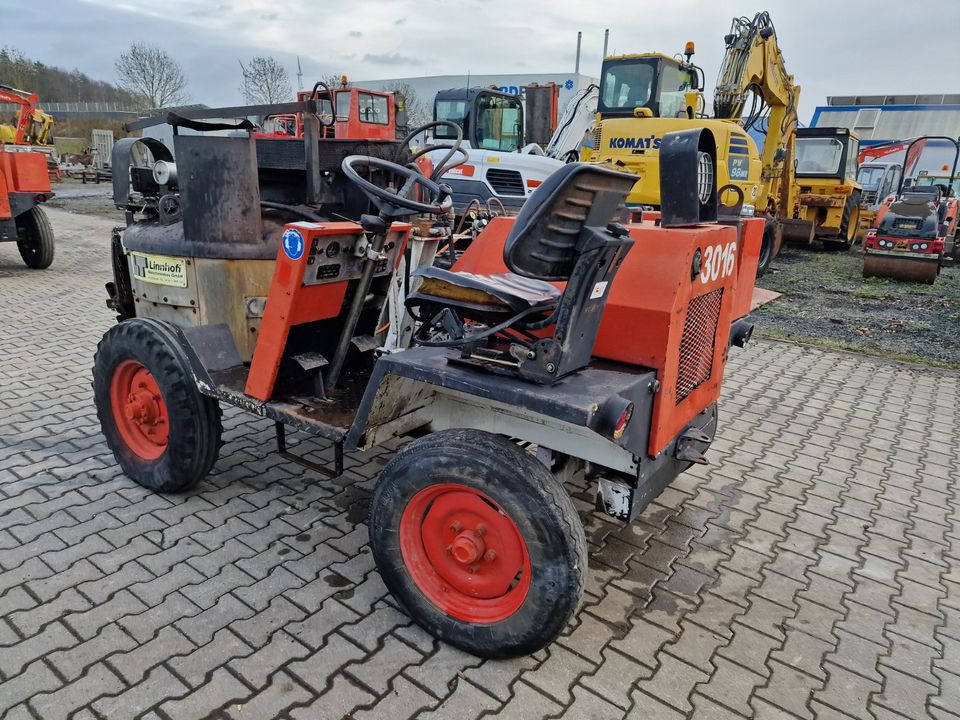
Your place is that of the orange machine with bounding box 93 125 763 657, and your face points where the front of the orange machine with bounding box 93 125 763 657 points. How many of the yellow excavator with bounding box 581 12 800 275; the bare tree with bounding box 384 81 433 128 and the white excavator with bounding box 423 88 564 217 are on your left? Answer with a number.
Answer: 0

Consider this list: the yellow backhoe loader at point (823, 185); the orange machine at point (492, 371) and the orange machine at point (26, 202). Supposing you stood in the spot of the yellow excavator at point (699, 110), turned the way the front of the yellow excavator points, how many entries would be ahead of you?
1

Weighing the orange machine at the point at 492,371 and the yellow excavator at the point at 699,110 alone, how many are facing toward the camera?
0

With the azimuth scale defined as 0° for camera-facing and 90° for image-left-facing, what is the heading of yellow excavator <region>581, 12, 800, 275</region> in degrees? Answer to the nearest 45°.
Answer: approximately 225°

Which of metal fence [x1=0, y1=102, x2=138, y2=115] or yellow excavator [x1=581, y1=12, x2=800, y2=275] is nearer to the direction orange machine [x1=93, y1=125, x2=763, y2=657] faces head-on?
the metal fence

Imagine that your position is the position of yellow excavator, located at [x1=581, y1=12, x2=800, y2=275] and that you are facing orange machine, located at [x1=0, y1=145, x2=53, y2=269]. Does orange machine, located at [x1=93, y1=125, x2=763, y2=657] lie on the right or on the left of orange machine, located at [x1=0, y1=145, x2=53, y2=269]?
left

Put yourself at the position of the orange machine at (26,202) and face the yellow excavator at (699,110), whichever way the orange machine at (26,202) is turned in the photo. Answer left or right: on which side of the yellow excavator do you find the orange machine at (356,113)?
left

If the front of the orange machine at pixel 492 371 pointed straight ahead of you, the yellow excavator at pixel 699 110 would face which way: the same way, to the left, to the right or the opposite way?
to the right

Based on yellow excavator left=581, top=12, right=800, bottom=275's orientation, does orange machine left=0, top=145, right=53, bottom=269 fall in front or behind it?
behind

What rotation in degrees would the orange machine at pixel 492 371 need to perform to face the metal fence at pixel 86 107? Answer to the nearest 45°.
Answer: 0° — it already faces it

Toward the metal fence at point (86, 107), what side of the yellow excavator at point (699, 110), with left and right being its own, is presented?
left

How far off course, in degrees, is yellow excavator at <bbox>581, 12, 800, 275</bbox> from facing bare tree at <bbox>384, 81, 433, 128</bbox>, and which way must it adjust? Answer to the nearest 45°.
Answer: approximately 90° to its left

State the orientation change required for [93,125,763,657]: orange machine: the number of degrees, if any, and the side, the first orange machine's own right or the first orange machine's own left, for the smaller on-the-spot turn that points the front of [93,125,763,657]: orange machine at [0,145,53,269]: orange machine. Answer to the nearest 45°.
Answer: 0° — it already faces it

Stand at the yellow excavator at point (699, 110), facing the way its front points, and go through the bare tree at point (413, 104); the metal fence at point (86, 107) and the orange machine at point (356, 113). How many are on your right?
0

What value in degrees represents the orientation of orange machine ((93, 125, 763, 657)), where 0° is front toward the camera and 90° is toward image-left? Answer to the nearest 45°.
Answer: approximately 135°

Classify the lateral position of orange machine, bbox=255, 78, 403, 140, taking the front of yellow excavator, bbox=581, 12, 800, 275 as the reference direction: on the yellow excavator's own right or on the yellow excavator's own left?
on the yellow excavator's own left
